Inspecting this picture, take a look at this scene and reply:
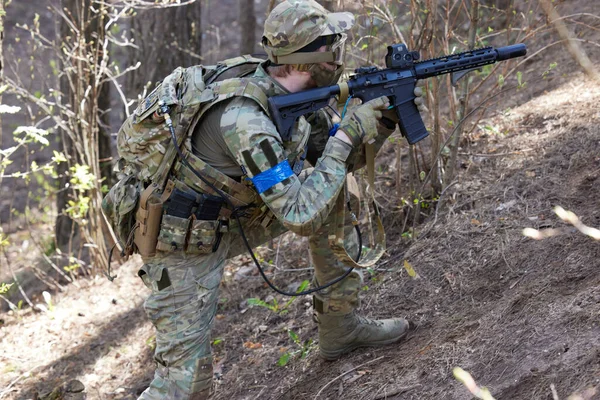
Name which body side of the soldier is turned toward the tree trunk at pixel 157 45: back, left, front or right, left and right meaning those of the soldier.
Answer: left

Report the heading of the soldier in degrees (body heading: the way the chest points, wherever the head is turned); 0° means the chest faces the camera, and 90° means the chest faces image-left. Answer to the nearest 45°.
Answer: approximately 270°

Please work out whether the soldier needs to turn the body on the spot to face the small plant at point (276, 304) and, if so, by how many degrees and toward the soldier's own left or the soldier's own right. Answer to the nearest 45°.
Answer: approximately 90° to the soldier's own left

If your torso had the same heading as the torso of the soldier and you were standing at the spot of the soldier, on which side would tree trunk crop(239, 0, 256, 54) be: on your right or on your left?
on your left
